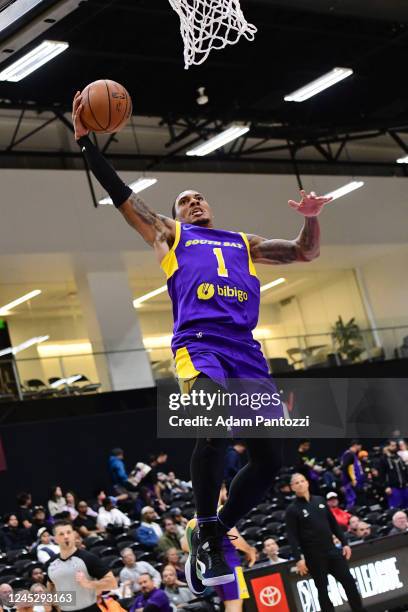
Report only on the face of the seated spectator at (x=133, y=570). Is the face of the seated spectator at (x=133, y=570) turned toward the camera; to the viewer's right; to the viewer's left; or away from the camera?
toward the camera

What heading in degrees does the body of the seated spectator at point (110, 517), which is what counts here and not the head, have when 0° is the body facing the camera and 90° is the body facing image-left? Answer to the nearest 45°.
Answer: approximately 315°

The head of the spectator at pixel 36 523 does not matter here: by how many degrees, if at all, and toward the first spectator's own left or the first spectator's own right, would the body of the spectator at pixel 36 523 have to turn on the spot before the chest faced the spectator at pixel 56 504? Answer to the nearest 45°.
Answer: approximately 135° to the first spectator's own left

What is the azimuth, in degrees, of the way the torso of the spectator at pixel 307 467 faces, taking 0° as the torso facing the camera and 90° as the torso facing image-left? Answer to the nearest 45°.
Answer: approximately 315°

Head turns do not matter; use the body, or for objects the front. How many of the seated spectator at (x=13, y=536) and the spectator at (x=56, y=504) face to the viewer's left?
0

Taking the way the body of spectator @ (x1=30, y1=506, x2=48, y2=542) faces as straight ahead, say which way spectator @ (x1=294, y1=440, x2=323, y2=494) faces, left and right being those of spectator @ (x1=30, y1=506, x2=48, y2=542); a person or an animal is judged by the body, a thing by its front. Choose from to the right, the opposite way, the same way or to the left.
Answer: the same way

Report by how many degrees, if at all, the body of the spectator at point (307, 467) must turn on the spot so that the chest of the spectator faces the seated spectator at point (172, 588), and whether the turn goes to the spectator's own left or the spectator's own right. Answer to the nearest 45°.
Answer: approximately 45° to the spectator's own right

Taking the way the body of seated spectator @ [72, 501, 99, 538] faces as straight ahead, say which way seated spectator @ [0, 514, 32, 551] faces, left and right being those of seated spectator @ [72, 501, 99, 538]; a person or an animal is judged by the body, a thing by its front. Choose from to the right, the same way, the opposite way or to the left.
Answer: the same way

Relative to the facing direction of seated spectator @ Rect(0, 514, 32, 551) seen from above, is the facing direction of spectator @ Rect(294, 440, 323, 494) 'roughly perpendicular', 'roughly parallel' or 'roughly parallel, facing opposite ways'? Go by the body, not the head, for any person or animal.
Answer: roughly parallel

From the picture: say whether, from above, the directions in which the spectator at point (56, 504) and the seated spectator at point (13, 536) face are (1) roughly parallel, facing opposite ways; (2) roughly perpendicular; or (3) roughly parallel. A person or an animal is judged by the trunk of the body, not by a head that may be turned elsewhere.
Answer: roughly parallel

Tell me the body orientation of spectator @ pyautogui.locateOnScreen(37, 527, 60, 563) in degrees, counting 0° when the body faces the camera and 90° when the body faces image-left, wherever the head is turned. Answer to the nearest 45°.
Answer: approximately 315°

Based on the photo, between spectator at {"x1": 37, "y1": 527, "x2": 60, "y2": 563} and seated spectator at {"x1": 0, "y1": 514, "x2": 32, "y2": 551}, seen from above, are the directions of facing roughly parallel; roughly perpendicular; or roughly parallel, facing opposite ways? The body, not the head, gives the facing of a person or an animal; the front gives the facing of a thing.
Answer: roughly parallel

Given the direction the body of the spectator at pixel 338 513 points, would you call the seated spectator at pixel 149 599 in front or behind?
in front

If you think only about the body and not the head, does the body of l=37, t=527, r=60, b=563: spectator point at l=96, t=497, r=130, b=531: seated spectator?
no

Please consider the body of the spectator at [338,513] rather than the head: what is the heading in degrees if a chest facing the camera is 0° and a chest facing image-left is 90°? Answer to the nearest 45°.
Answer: approximately 45°

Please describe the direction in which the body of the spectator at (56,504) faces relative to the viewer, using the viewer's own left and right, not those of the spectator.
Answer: facing the viewer and to the right of the viewer

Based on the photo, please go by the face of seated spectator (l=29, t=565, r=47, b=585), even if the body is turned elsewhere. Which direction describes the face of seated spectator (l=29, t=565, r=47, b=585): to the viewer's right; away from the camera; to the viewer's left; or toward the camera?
toward the camera
